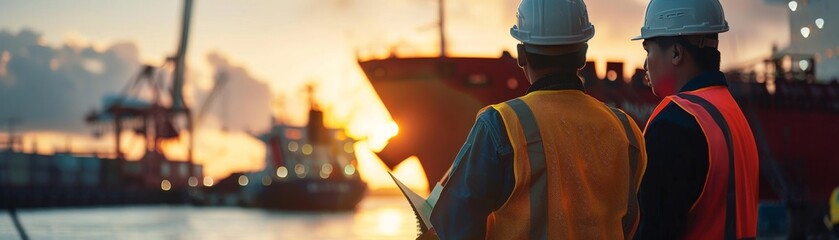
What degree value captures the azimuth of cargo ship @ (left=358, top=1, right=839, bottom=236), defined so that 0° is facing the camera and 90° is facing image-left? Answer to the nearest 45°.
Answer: approximately 90°

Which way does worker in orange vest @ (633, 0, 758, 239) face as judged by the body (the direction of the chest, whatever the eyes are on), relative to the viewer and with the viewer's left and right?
facing away from the viewer and to the left of the viewer

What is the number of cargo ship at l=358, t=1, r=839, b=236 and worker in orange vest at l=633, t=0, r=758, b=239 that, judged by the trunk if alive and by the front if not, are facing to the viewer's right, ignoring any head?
0

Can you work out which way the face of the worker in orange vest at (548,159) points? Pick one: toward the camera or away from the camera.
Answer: away from the camera

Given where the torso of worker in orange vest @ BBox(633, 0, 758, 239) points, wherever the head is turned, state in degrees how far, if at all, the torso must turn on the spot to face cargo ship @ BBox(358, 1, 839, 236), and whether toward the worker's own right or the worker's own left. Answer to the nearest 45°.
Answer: approximately 45° to the worker's own right

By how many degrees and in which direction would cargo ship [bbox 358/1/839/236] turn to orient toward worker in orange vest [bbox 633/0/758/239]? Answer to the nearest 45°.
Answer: approximately 90° to its left

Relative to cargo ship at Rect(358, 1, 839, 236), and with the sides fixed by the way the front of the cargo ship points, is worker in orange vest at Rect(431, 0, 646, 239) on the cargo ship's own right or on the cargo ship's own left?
on the cargo ship's own left

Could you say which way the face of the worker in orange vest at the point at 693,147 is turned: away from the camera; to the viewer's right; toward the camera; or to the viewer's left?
to the viewer's left
